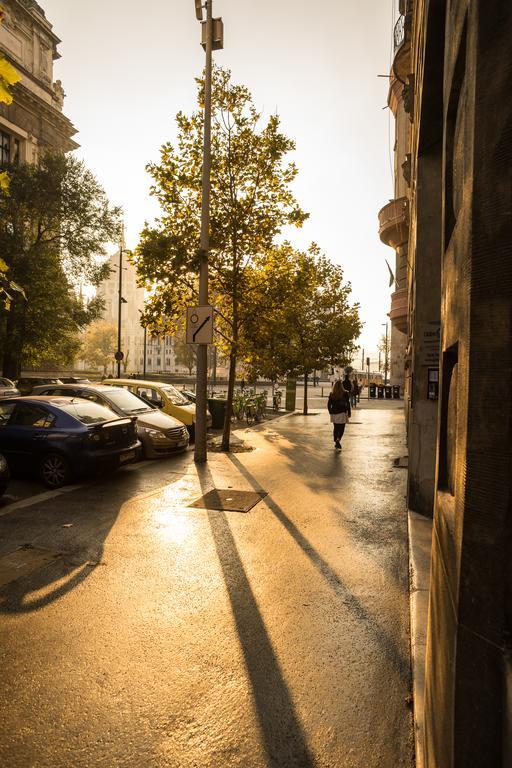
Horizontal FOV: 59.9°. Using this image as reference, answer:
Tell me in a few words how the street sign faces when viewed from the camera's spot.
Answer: facing the viewer

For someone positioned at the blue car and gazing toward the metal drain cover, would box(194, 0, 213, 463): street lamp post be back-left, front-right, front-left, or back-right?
front-left

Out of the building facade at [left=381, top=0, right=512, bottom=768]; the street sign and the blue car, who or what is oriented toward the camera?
the street sign

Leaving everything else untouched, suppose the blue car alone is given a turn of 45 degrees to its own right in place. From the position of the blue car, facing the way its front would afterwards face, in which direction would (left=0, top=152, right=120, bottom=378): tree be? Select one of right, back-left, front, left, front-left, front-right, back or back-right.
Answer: front

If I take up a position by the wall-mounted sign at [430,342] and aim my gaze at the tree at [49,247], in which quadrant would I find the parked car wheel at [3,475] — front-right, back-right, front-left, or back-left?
front-left

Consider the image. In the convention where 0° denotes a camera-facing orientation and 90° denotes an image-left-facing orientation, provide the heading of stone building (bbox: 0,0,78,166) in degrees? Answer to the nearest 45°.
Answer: approximately 315°

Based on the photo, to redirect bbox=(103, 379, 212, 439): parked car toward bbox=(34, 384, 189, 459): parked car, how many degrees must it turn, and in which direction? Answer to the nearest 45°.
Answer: approximately 45° to its right

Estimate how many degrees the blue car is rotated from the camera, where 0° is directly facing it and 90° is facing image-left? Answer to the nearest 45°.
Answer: approximately 135°

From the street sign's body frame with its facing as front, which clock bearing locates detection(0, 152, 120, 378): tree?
The tree is roughly at 5 o'clock from the street sign.

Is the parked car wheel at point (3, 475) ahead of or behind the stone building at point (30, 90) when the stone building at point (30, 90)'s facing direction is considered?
ahead

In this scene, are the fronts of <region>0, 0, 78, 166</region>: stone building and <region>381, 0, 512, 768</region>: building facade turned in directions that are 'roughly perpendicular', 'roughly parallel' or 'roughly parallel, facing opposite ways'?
roughly parallel, facing opposite ways

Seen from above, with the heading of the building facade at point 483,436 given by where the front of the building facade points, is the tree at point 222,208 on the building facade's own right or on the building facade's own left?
on the building facade's own right

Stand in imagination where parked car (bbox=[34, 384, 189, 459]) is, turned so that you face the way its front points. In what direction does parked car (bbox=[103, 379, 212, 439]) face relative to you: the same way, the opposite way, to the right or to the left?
the same way
